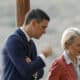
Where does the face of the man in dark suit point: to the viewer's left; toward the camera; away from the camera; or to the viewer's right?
to the viewer's right

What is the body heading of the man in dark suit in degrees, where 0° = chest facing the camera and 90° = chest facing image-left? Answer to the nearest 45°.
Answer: approximately 270°
